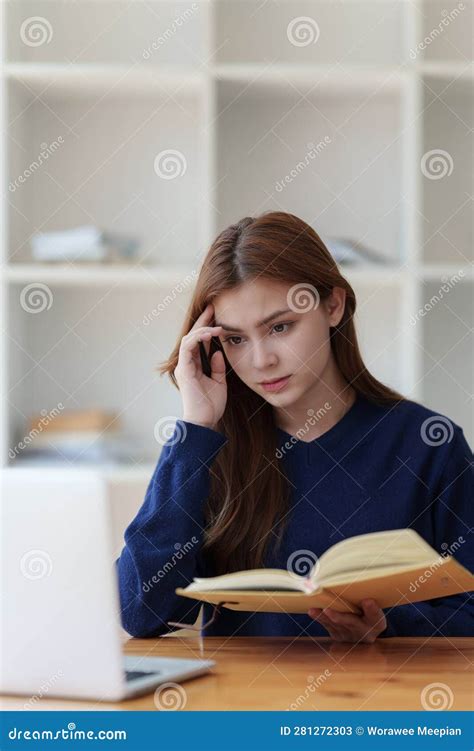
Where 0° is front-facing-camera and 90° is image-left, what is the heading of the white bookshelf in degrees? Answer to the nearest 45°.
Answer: approximately 0°

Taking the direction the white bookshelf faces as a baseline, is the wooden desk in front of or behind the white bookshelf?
in front

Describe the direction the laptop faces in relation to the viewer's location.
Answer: facing away from the viewer and to the right of the viewer

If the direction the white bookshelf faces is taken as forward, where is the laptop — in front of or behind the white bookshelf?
in front

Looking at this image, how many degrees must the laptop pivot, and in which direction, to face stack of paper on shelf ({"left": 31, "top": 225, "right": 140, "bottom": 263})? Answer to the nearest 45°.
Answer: approximately 45° to its left

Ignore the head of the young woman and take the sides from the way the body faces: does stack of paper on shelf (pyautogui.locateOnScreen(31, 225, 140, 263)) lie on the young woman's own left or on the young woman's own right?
on the young woman's own right

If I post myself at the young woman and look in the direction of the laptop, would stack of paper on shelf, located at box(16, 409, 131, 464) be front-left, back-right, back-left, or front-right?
back-right

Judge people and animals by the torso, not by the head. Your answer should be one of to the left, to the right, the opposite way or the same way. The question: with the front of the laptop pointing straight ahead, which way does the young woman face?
the opposite way
